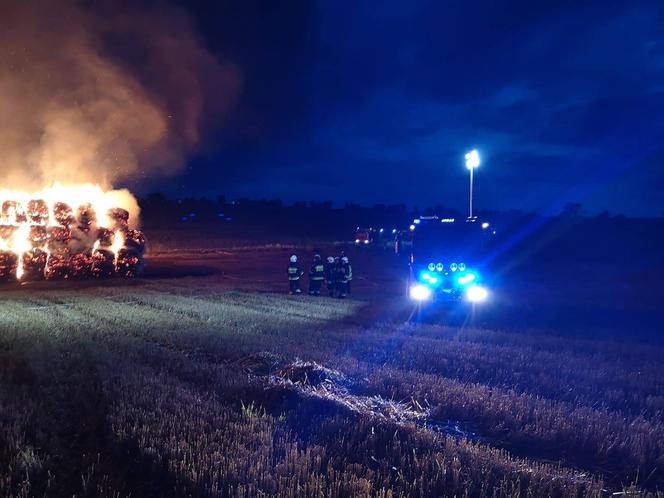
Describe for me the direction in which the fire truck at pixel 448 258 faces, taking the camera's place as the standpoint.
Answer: facing the viewer

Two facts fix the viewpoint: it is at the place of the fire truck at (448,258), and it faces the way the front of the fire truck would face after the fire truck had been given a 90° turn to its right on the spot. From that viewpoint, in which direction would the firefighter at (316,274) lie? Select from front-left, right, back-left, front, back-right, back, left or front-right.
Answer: front-right

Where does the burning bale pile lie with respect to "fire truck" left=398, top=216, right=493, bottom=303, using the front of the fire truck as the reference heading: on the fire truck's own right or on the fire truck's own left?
on the fire truck's own right

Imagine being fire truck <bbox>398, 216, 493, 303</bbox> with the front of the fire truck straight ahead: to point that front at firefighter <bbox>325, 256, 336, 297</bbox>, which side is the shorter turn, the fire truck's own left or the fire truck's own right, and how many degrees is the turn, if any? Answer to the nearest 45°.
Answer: approximately 135° to the fire truck's own right

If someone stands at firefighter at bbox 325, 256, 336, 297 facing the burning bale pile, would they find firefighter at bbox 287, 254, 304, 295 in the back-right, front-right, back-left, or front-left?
front-left

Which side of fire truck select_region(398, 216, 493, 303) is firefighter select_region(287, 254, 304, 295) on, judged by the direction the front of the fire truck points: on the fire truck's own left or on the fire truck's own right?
on the fire truck's own right
